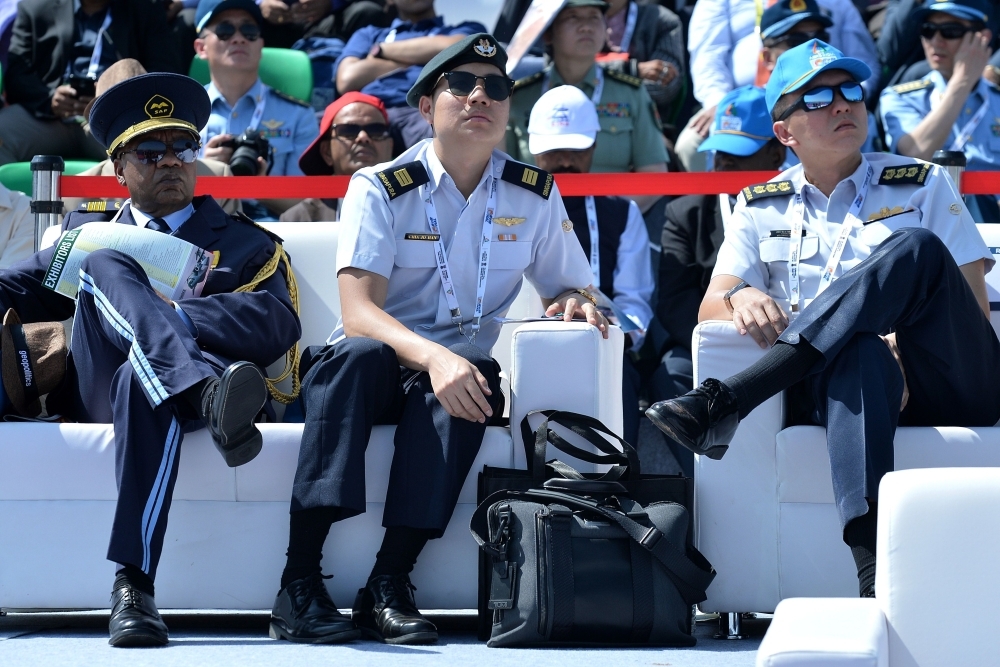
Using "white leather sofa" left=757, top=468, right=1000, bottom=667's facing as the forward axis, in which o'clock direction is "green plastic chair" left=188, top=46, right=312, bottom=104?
The green plastic chair is roughly at 5 o'clock from the white leather sofa.

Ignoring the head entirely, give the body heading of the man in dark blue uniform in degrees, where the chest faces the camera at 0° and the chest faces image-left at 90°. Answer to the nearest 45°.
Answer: approximately 0°

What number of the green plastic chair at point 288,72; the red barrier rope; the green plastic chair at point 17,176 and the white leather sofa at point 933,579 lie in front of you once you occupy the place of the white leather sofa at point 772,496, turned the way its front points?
1

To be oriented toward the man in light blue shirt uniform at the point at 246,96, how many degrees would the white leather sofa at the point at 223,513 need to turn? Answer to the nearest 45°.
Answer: approximately 180°

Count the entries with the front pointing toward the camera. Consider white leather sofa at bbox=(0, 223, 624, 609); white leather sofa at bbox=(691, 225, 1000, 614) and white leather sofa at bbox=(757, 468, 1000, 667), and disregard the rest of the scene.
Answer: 3

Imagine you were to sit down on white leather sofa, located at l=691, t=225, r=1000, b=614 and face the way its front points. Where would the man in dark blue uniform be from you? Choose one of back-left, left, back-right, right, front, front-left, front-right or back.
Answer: right

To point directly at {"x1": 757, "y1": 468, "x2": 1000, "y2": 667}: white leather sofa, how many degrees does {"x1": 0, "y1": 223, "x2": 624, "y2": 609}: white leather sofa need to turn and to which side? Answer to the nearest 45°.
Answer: approximately 45° to its left

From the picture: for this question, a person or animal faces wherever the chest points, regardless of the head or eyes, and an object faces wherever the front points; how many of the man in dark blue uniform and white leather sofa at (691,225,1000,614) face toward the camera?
2

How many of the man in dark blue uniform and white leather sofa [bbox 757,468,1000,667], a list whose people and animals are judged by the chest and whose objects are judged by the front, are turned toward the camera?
2
